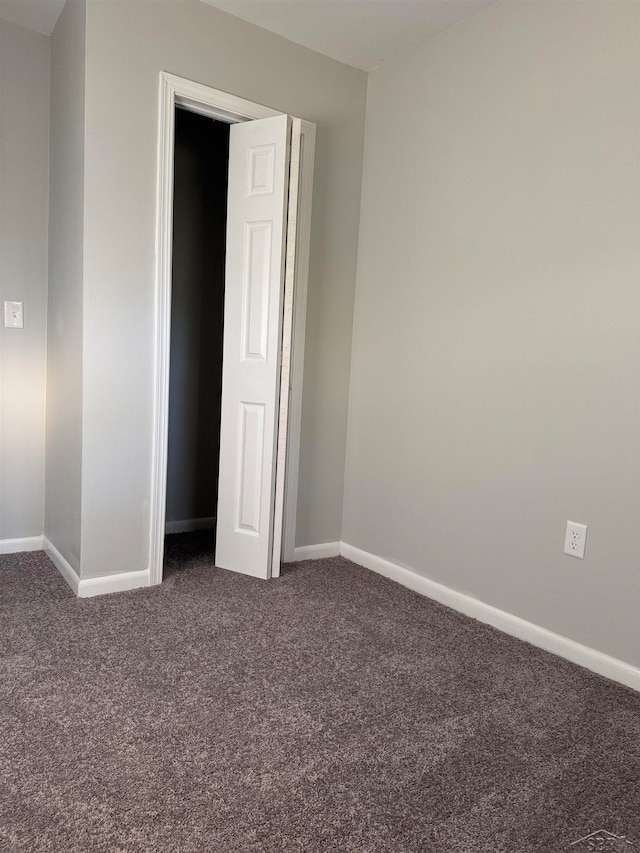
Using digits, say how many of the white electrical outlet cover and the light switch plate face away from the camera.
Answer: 0

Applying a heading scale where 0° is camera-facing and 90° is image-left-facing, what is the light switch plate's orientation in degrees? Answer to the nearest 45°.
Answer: approximately 0°

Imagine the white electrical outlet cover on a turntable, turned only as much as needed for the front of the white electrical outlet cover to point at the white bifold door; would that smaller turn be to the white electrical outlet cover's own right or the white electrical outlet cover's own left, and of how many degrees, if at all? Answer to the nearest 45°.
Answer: approximately 45° to the white electrical outlet cover's own right

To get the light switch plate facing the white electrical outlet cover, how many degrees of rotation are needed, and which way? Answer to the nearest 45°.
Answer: approximately 45° to its left

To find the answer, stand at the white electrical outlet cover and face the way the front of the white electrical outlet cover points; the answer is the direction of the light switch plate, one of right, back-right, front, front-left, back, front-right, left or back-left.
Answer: front-right

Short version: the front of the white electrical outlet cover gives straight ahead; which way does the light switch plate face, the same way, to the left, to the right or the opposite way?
to the left

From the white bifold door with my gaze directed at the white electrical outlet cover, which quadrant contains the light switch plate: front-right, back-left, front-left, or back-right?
back-right

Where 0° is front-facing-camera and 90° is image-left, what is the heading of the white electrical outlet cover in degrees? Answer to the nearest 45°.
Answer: approximately 45°

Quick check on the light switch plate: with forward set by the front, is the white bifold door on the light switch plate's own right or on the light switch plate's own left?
on the light switch plate's own left

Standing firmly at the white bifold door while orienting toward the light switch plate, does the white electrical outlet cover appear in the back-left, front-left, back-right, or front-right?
back-left
